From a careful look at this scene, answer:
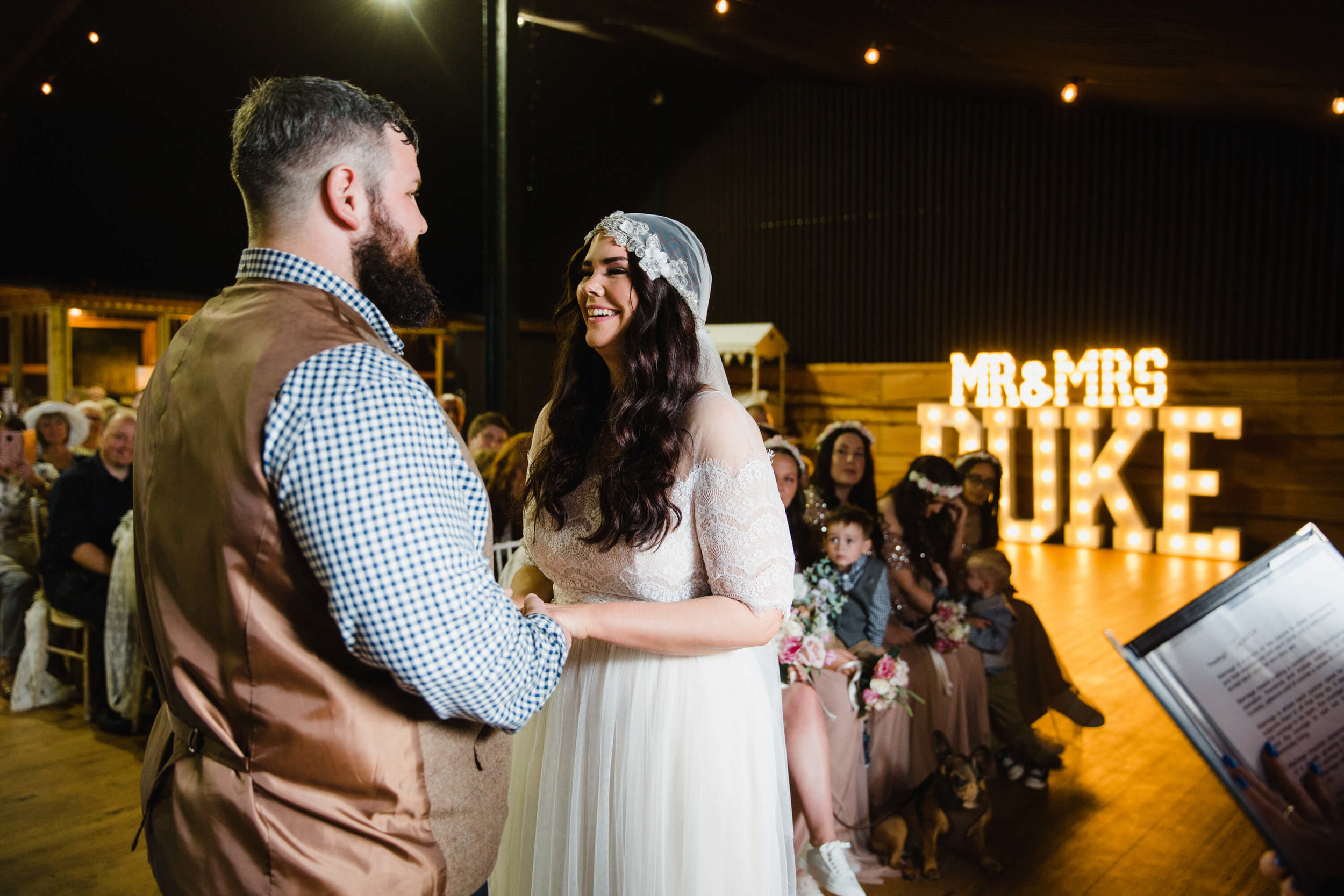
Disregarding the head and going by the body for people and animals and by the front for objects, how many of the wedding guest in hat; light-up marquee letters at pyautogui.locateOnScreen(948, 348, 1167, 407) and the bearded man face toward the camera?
2

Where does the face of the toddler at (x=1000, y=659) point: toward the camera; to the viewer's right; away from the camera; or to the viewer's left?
to the viewer's left

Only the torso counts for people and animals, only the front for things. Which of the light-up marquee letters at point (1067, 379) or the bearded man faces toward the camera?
the light-up marquee letters

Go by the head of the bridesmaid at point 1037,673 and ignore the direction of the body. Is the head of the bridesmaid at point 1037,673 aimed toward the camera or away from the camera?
toward the camera

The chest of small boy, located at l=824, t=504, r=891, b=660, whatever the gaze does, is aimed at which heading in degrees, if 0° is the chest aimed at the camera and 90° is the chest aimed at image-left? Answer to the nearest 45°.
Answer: approximately 45°

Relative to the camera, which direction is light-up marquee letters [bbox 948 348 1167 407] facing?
toward the camera

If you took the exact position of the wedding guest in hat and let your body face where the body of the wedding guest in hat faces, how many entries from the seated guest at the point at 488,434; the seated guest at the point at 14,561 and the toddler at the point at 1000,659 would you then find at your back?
0

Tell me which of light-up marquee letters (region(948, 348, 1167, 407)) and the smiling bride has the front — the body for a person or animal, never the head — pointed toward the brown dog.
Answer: the light-up marquee letters

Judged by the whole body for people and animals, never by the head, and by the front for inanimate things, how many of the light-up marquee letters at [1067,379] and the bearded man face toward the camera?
1

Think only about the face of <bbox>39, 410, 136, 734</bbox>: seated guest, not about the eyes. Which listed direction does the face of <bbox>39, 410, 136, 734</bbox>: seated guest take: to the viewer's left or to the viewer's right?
to the viewer's right

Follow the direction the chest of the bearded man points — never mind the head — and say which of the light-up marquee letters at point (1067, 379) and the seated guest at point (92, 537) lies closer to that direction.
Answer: the light-up marquee letters

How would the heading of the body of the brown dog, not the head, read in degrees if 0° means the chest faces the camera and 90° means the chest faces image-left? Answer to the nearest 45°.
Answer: approximately 315°

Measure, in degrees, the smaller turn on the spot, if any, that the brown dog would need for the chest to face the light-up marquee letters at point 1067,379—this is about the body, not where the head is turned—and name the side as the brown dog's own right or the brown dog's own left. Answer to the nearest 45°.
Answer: approximately 135° to the brown dog's own left

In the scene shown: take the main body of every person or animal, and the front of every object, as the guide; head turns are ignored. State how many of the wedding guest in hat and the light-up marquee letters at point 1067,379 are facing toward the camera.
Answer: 2

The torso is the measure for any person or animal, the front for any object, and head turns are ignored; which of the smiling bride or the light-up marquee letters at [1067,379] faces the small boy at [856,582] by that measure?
the light-up marquee letters

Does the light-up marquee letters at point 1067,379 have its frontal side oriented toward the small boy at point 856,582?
yes

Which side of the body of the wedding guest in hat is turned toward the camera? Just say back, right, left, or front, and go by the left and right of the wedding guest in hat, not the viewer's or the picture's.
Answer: front

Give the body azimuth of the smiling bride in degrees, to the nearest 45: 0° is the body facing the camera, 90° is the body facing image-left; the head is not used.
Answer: approximately 45°

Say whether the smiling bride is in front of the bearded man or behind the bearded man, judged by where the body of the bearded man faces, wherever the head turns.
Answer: in front

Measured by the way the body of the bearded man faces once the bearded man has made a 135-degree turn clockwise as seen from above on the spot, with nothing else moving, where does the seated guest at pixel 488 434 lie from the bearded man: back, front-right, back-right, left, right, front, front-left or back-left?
back
